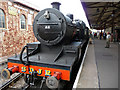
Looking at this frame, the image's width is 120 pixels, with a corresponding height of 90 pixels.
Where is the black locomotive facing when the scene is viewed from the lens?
facing the viewer and to the left of the viewer

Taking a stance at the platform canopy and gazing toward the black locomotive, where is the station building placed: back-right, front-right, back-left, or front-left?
front-right

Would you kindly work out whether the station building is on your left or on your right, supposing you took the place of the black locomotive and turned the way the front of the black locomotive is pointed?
on your right
